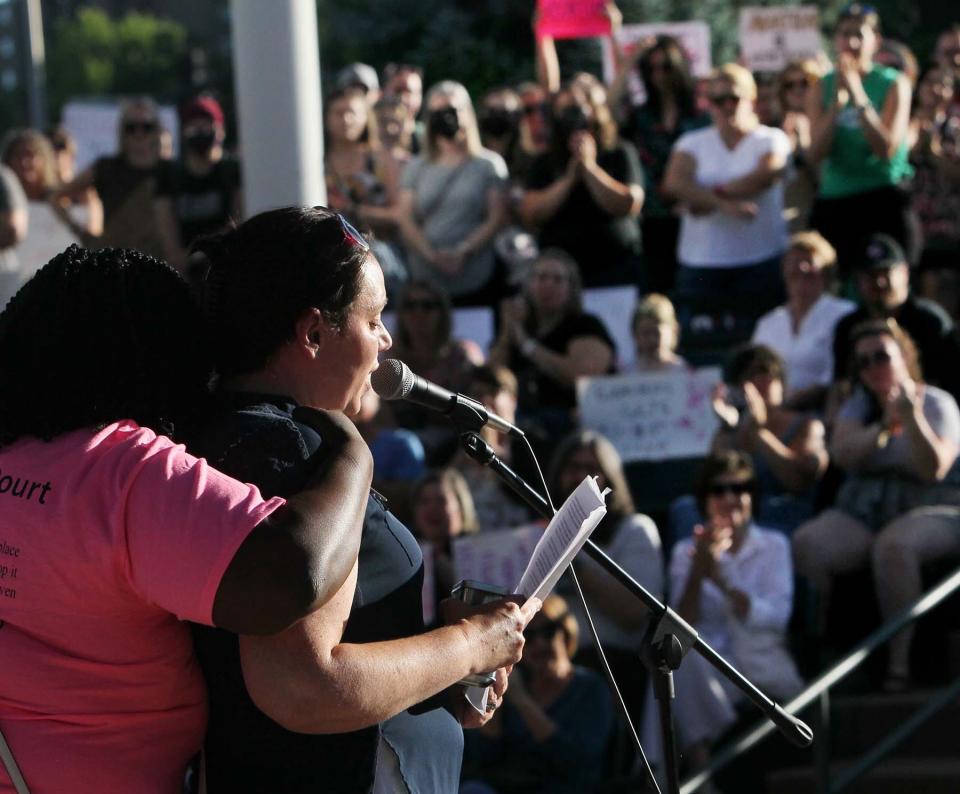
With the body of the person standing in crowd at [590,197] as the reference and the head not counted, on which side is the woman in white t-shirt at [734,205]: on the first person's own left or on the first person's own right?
on the first person's own left

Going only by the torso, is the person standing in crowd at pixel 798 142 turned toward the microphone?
yes

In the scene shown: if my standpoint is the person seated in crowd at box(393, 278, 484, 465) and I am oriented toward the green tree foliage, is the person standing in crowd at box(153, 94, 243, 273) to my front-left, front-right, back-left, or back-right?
front-left

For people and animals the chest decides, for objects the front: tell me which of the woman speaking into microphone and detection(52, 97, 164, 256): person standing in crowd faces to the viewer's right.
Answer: the woman speaking into microphone

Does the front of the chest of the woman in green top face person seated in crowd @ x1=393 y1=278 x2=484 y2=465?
no

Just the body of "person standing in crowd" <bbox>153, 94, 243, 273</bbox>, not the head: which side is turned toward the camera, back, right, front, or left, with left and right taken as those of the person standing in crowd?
front

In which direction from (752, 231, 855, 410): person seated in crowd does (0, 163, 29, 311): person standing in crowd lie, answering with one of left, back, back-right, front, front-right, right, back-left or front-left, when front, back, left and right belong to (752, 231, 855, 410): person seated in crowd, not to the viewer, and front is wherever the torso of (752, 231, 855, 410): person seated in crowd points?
front-right

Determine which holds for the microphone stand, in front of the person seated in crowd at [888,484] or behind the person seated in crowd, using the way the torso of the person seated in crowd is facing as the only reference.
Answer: in front

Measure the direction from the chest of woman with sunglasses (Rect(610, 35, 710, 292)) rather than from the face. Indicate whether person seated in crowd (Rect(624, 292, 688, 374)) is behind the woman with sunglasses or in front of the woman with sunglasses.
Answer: in front

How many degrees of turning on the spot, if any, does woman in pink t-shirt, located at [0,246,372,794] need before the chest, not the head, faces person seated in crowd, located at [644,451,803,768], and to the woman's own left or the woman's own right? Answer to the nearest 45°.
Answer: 0° — they already face them

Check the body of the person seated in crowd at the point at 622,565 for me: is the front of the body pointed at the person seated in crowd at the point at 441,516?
no

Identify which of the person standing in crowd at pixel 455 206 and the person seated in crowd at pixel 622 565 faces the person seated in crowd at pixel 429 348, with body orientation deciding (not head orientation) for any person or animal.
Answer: the person standing in crowd at pixel 455 206

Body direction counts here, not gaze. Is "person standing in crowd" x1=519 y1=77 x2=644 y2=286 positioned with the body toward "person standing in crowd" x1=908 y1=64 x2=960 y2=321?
no

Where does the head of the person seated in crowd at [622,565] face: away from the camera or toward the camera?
toward the camera

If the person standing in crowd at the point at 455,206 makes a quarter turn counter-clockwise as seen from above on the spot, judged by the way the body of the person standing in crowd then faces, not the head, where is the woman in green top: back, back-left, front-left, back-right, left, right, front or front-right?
front

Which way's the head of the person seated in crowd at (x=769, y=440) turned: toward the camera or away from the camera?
toward the camera

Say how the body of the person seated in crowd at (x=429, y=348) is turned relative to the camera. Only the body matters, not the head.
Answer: toward the camera

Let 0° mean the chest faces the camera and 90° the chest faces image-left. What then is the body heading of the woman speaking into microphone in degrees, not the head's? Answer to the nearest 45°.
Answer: approximately 270°
